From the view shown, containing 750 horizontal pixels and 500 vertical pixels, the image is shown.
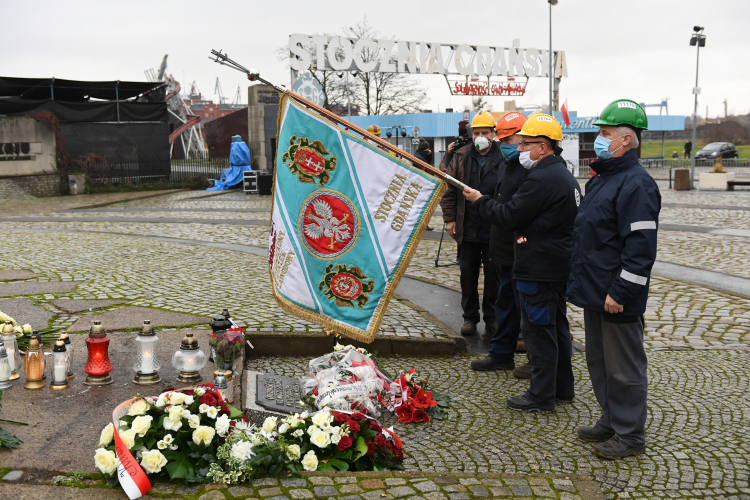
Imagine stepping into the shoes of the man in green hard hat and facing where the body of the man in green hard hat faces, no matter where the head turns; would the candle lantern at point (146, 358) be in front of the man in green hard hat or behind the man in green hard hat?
in front

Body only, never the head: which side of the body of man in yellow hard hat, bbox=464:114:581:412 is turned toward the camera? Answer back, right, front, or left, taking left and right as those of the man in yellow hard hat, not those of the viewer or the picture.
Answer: left

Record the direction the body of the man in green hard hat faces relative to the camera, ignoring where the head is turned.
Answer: to the viewer's left

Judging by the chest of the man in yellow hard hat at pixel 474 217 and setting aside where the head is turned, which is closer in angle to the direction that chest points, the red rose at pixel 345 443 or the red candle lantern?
the red rose

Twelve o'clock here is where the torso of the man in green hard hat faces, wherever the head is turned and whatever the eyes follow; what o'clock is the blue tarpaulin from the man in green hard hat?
The blue tarpaulin is roughly at 2 o'clock from the man in green hard hat.

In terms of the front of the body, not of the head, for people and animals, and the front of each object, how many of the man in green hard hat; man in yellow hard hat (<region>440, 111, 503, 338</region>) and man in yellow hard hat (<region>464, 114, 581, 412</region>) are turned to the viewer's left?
2
